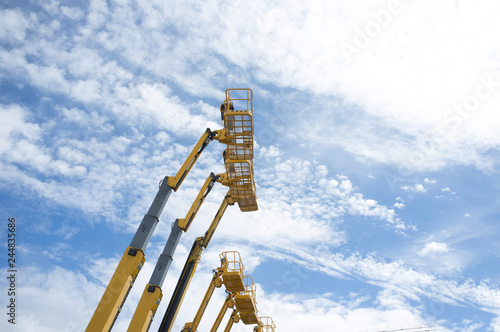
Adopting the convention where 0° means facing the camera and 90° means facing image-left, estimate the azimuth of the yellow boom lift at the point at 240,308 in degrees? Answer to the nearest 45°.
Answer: approximately 270°

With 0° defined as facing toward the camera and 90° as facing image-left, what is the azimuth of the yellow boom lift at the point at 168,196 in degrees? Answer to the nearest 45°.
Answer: approximately 270°
